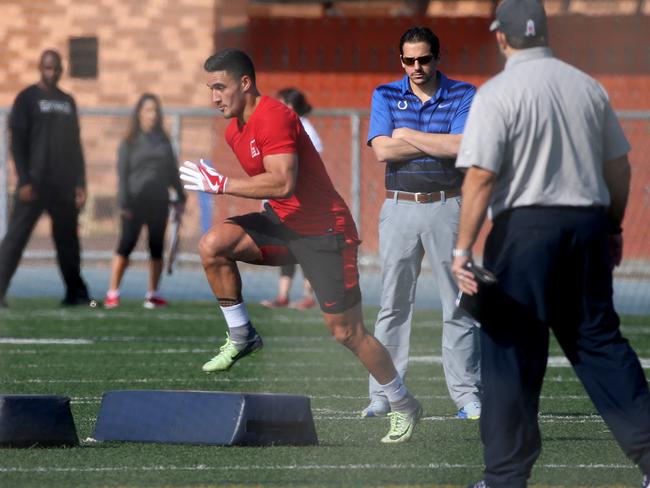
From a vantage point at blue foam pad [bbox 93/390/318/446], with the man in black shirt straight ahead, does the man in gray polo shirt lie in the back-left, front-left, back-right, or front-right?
back-right

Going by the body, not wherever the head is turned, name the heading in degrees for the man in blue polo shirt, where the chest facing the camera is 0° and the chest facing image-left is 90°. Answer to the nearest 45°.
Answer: approximately 0°

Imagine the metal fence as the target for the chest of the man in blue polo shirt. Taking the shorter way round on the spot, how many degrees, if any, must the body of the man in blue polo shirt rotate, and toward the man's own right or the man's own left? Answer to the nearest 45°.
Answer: approximately 180°

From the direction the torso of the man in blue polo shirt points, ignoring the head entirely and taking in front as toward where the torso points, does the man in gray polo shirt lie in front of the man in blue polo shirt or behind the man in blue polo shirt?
in front

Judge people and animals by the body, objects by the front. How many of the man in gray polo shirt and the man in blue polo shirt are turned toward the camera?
1

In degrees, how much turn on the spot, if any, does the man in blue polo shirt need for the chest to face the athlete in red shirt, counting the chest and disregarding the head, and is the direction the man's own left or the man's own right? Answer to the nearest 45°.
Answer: approximately 45° to the man's own right

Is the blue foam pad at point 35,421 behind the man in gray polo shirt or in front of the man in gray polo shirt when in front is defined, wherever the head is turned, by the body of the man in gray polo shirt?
in front

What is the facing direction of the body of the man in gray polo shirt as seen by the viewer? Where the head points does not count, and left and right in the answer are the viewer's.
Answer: facing away from the viewer and to the left of the viewer

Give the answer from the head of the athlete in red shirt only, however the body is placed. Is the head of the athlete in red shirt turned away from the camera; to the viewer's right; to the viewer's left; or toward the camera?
to the viewer's left

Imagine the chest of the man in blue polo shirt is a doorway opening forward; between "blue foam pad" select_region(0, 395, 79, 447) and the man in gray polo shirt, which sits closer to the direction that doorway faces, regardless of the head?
the man in gray polo shirt
